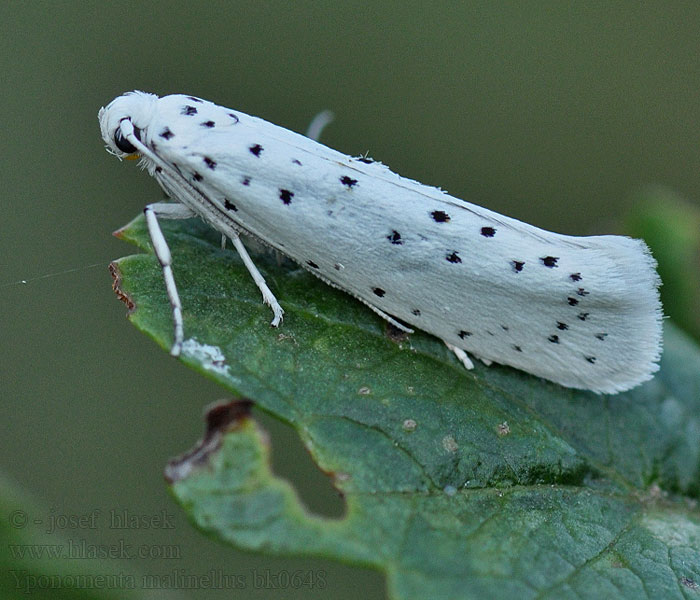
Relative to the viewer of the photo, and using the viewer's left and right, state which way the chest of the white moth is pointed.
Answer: facing to the left of the viewer
